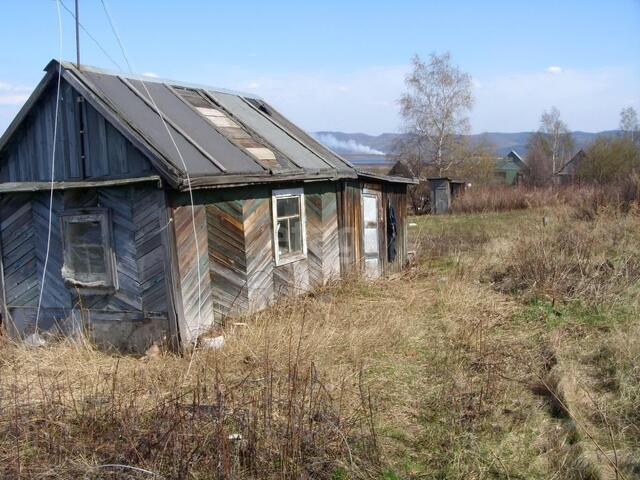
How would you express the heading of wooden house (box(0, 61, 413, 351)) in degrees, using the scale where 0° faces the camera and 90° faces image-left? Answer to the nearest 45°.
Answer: approximately 315°

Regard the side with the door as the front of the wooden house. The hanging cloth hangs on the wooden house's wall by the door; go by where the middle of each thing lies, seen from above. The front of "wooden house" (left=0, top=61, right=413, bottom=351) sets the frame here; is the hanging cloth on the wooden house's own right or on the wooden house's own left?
on the wooden house's own left

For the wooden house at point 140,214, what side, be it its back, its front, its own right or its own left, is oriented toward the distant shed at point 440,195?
left
